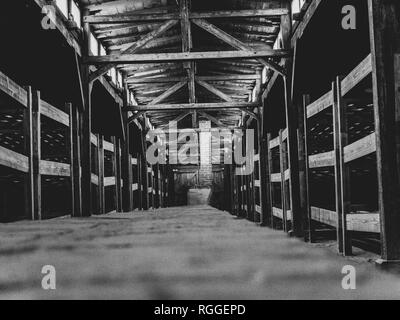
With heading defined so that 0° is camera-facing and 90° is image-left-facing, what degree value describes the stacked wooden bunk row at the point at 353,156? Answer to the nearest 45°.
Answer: approximately 90°

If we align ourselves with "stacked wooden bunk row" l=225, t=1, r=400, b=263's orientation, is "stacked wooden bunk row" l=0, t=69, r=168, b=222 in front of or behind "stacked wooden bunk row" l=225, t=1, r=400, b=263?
in front
